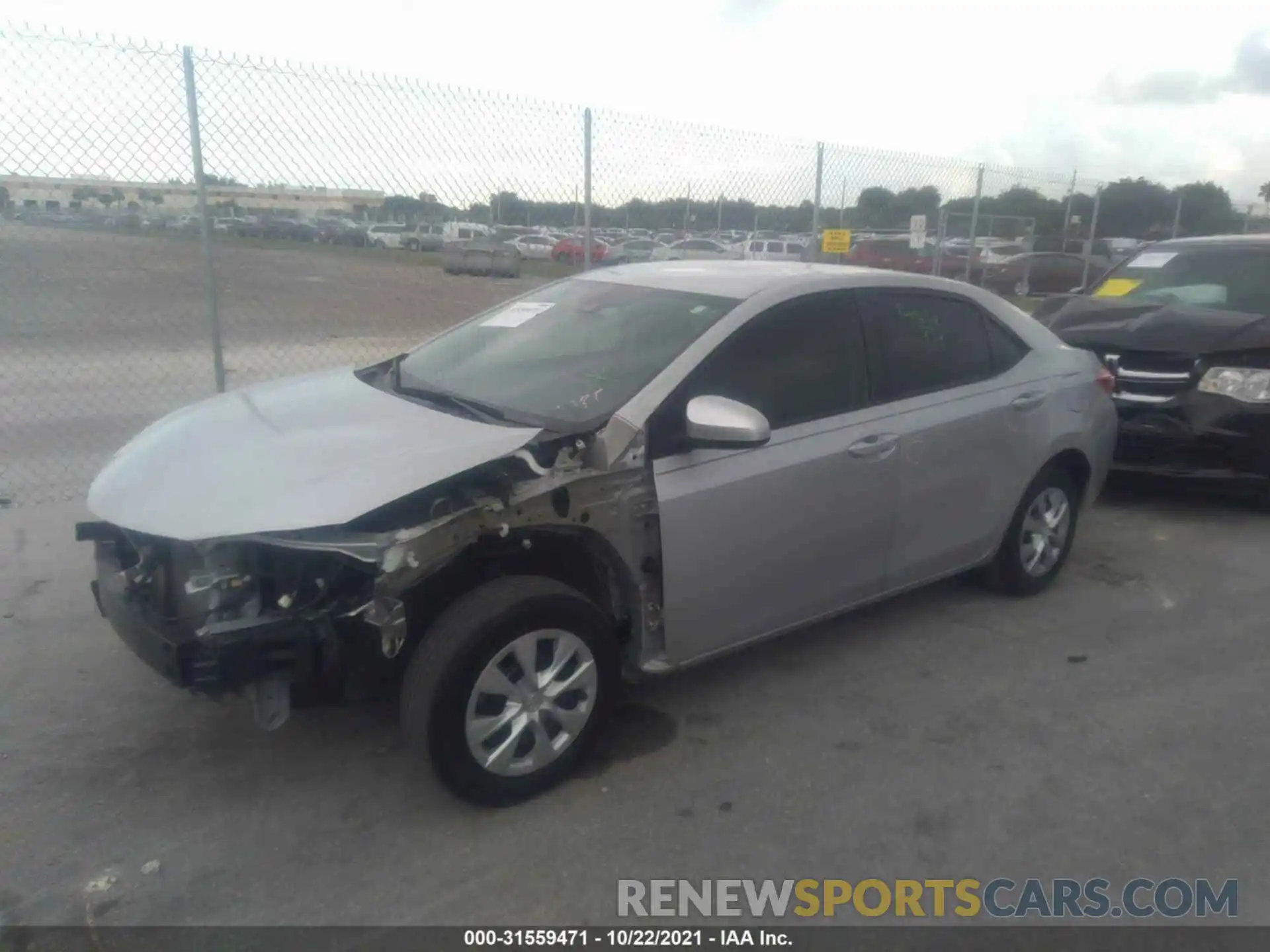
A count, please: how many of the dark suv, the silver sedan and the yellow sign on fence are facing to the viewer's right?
0

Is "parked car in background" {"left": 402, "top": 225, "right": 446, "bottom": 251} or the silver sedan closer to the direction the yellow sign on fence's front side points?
the silver sedan

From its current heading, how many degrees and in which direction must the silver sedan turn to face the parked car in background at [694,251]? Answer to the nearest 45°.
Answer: approximately 135° to its right

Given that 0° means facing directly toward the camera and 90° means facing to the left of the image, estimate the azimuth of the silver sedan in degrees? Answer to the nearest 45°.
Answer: approximately 45°

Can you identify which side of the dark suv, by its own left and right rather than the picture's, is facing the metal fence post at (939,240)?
back

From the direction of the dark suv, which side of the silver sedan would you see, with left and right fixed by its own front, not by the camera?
back

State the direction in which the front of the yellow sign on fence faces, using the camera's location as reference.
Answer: facing the viewer

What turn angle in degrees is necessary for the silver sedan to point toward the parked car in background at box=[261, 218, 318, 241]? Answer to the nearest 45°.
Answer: approximately 90° to its right

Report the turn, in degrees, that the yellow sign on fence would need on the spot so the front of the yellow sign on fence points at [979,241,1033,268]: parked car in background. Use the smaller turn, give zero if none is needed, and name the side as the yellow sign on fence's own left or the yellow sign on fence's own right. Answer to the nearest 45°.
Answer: approximately 135° to the yellow sign on fence's own left

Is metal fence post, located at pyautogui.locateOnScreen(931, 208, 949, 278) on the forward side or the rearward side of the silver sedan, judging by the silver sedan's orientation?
on the rearward side

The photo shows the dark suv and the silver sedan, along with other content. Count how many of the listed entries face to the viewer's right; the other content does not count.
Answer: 0

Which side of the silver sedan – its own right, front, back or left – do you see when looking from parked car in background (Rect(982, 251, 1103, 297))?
back
